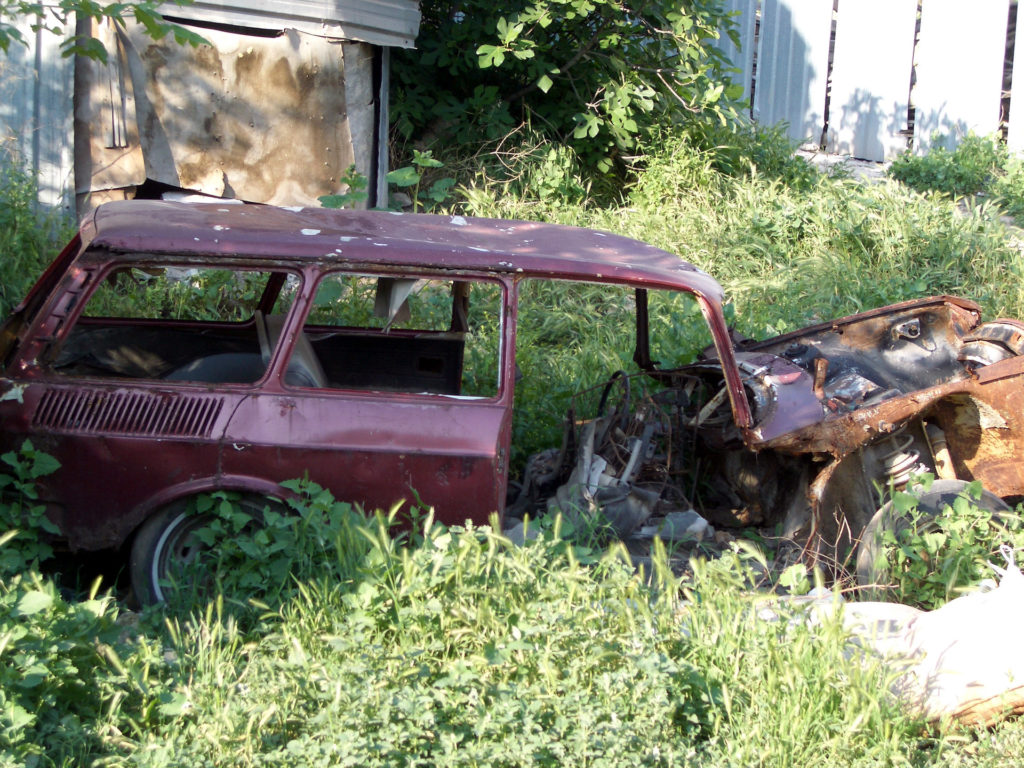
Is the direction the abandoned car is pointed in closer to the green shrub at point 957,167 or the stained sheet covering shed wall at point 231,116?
the green shrub

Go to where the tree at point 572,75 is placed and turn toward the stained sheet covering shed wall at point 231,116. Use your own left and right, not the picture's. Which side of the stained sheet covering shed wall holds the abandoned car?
left

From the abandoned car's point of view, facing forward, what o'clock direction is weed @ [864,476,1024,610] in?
The weed is roughly at 12 o'clock from the abandoned car.

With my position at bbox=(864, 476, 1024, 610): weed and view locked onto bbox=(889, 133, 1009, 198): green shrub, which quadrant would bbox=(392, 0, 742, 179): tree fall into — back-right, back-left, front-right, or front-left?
front-left

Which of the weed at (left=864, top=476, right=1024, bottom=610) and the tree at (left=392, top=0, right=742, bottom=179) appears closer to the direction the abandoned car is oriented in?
the weed

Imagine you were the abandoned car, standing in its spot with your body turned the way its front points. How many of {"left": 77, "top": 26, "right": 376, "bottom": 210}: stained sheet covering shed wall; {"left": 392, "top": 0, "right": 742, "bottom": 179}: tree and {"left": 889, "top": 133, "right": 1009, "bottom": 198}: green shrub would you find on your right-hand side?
0

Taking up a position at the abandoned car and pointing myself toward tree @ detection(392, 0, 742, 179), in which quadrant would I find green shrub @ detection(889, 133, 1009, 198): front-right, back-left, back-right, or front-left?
front-right

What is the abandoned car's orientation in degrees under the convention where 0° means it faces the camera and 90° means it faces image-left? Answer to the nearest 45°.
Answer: approximately 270°

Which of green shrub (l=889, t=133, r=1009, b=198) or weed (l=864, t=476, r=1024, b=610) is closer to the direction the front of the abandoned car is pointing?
the weed

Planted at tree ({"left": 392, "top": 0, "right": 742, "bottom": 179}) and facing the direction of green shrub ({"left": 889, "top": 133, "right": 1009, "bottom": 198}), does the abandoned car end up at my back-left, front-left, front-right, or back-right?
back-right

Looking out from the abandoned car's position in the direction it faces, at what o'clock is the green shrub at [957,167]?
The green shrub is roughly at 10 o'clock from the abandoned car.

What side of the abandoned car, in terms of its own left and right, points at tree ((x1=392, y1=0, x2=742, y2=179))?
left

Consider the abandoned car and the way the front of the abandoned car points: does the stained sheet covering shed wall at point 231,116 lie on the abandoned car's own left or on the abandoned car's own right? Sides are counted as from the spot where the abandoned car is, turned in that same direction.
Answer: on the abandoned car's own left
